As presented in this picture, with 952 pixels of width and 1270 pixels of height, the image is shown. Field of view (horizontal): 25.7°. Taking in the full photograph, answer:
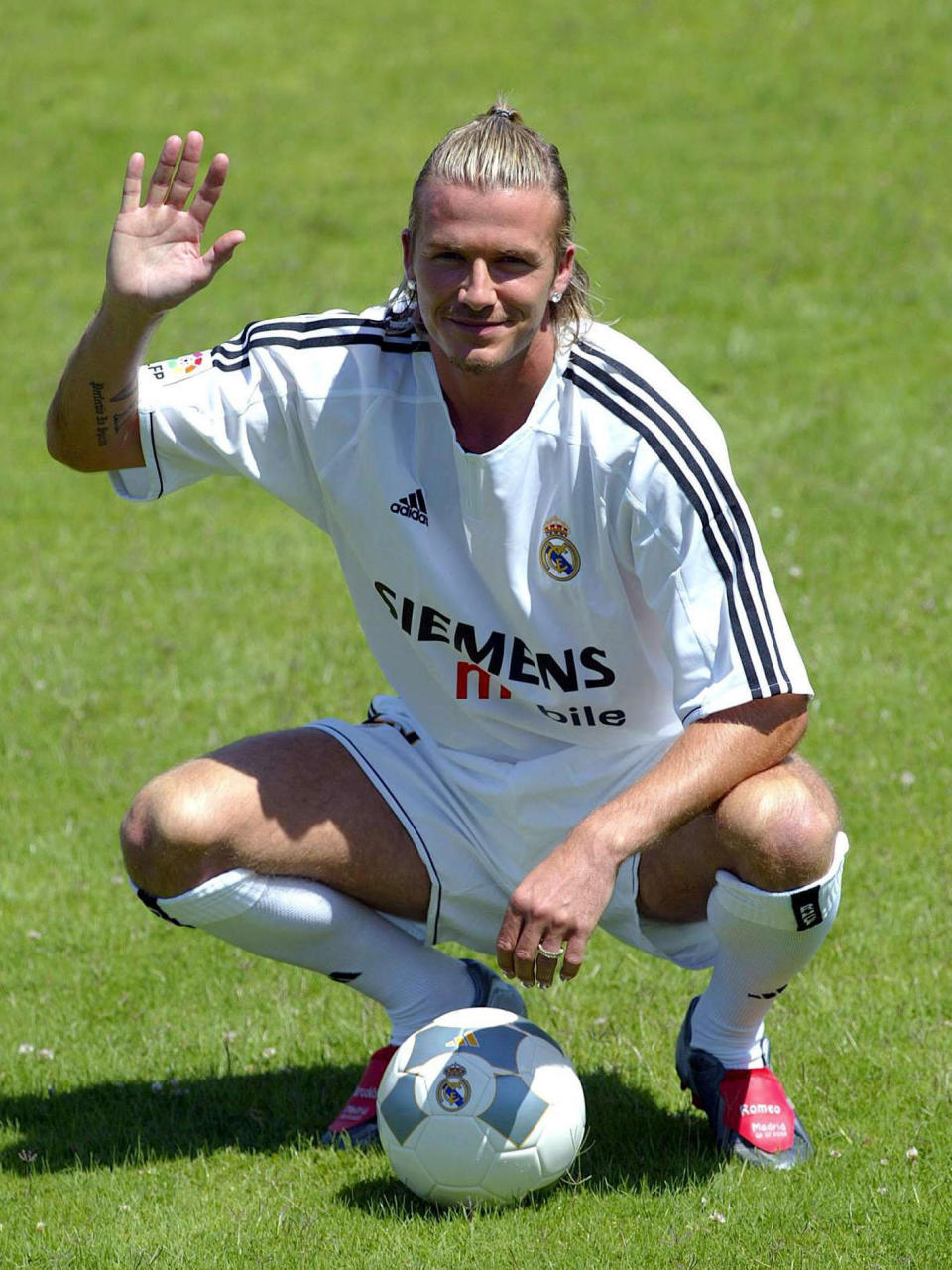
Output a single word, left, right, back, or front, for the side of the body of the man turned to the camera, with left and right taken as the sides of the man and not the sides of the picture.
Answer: front

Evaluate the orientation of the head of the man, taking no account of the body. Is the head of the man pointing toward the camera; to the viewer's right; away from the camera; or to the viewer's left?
toward the camera
